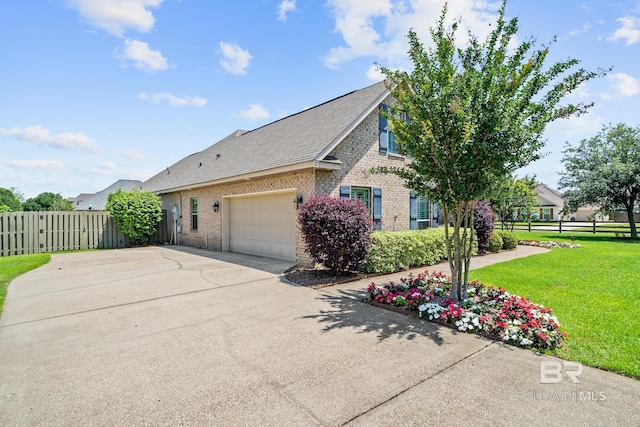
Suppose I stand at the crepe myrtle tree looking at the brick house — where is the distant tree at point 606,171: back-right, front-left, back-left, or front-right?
front-right

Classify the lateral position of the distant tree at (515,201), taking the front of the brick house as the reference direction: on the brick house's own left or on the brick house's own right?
on the brick house's own left

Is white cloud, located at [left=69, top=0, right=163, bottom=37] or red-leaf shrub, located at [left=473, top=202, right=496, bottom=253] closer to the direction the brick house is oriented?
the red-leaf shrub

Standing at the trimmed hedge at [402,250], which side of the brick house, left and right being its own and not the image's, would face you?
front

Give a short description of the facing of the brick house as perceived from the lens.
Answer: facing the viewer and to the right of the viewer

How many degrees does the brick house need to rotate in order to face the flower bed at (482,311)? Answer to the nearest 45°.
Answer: approximately 45° to its right

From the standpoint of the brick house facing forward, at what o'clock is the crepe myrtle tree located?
The crepe myrtle tree is roughly at 1 o'clock from the brick house.

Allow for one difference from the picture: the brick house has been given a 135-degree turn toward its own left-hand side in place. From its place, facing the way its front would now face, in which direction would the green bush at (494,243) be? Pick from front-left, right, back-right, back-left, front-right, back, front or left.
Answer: right

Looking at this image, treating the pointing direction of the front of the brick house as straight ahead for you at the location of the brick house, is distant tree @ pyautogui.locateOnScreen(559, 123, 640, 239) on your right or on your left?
on your left
